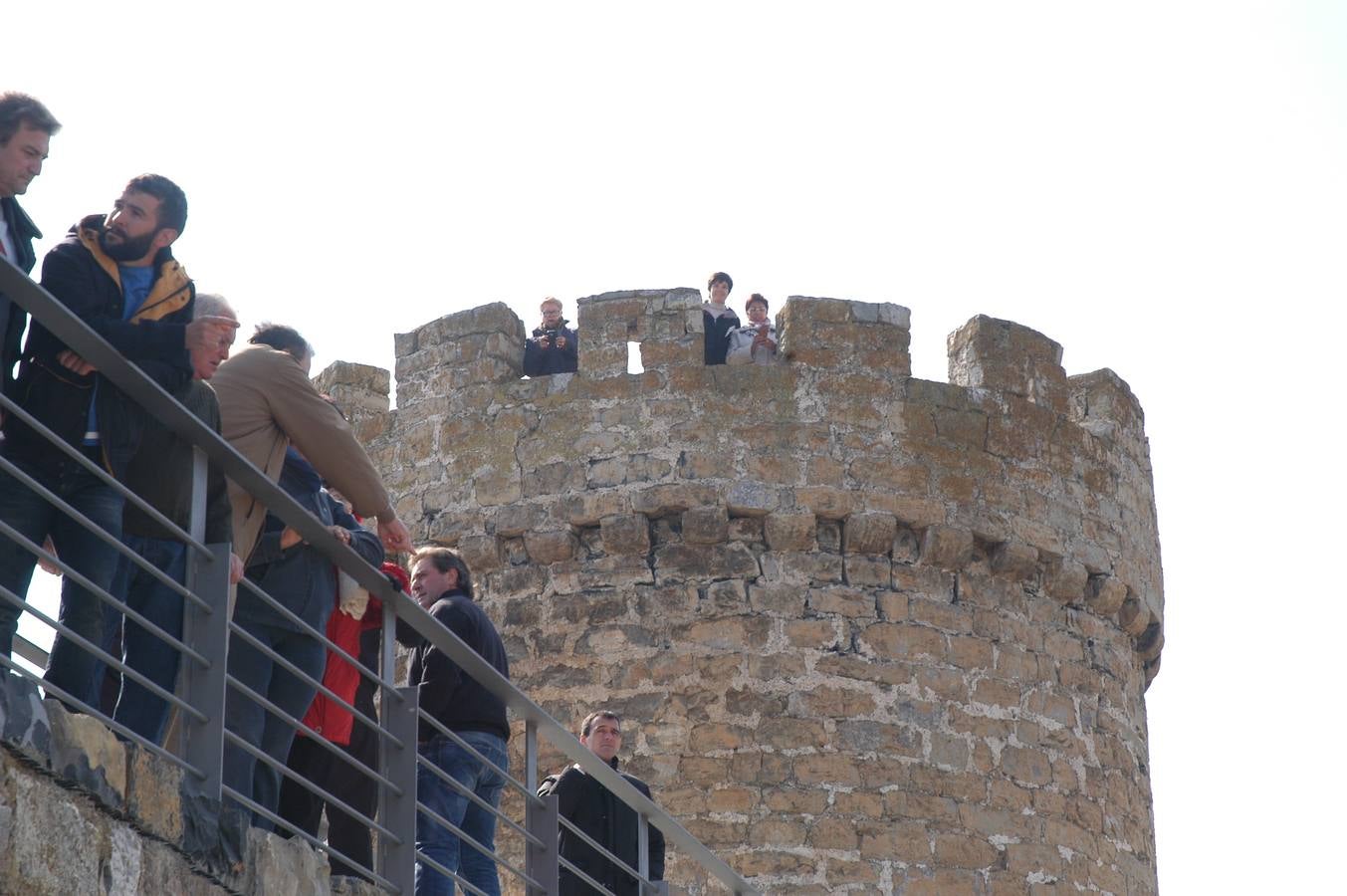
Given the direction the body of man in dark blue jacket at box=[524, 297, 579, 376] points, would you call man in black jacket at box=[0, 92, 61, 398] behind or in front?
in front

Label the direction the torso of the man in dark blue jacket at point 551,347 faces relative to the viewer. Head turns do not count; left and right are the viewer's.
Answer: facing the viewer

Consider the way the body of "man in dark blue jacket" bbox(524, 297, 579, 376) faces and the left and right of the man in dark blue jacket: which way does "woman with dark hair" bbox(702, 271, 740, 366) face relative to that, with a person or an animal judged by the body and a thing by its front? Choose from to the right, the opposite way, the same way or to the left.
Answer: the same way

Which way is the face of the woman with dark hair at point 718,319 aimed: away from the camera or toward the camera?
toward the camera

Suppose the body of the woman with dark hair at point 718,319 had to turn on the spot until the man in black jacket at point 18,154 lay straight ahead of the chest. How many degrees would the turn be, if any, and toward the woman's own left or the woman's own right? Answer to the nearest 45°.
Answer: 0° — they already face them

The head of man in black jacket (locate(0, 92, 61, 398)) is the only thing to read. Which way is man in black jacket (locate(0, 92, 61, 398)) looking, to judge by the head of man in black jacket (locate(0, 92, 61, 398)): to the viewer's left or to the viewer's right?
to the viewer's right

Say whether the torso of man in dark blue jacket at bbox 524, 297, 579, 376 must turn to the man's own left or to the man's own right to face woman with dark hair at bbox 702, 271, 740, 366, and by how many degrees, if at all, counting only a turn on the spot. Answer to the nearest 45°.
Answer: approximately 90° to the man's own left

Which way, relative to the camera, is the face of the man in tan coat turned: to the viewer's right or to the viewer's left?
to the viewer's right

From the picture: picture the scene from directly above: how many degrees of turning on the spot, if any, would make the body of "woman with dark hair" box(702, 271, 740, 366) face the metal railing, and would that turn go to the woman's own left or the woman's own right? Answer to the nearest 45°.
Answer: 0° — they already face it

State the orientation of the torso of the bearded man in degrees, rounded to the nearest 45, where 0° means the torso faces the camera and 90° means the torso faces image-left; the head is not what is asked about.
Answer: approximately 0°

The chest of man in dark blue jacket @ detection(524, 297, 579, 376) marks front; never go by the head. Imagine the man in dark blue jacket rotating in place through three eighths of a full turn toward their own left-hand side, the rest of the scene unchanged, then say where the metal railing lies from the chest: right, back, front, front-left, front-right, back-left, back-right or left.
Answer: back-right

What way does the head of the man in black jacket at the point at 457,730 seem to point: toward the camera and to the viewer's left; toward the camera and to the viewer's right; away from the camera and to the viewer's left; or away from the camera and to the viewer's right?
toward the camera and to the viewer's left

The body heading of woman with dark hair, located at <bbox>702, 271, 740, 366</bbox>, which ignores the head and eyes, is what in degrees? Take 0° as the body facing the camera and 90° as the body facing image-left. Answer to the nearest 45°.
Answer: approximately 0°

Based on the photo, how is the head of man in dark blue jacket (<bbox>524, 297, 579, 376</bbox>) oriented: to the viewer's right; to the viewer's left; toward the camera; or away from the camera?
toward the camera
